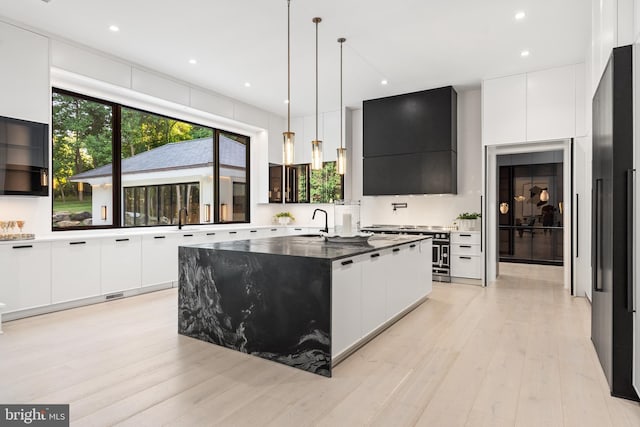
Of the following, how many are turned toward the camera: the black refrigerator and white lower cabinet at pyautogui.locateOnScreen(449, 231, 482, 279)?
1

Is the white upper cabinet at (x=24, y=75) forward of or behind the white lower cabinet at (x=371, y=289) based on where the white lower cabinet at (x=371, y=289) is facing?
behind

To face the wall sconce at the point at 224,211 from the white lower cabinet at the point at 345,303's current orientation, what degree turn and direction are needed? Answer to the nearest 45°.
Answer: approximately 180°

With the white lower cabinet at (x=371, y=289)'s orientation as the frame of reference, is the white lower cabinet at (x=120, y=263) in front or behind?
behind

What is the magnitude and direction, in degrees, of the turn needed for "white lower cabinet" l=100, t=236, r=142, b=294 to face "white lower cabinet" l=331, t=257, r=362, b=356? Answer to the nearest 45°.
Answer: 0° — it already faces it

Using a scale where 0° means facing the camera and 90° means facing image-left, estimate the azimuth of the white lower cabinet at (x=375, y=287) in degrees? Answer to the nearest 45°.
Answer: approximately 315°

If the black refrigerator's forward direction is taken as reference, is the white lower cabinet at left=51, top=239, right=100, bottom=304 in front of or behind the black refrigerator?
in front

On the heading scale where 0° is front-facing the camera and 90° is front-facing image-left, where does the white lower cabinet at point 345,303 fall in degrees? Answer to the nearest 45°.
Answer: approximately 315°

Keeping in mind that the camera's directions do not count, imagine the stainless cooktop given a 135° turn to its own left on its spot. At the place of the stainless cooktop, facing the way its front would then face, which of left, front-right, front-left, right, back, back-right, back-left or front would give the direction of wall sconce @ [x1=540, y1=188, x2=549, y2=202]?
front

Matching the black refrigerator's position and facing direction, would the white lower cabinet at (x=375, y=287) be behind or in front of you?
in front

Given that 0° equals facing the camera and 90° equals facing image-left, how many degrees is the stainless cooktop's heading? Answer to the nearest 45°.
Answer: approximately 0°
